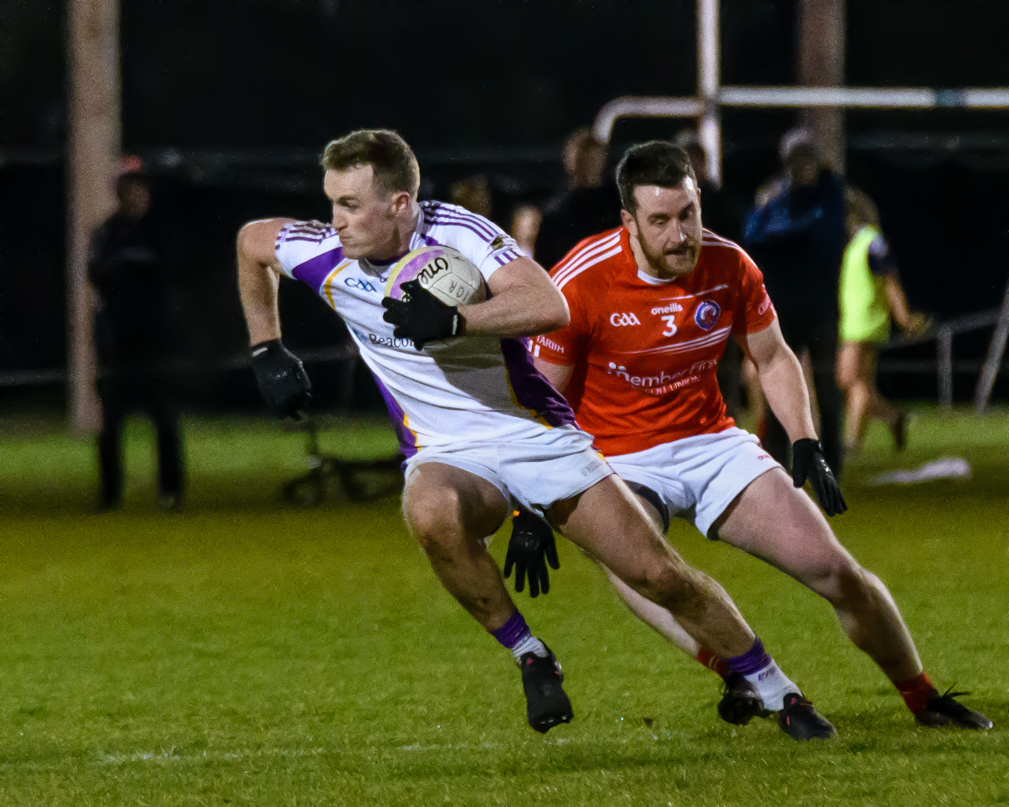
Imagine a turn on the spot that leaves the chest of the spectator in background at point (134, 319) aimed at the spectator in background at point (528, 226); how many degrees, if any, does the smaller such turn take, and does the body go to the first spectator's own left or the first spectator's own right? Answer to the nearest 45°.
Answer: approximately 45° to the first spectator's own left

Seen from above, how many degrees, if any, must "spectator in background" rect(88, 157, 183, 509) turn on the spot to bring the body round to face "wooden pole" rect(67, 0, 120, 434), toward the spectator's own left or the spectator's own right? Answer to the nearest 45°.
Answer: approximately 180°

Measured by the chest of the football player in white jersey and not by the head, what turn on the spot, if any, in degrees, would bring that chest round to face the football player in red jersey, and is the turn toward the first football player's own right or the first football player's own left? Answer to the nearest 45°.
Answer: approximately 180°

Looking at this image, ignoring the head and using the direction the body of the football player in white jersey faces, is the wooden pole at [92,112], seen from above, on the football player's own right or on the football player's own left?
on the football player's own right

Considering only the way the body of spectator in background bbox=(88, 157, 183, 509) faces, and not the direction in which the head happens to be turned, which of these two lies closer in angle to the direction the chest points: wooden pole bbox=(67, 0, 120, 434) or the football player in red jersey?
the football player in red jersey

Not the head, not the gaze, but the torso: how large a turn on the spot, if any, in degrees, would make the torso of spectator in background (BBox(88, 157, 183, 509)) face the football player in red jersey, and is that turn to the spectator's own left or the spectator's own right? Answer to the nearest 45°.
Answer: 0° — they already face them

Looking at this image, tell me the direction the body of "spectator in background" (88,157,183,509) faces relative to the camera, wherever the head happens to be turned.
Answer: toward the camera

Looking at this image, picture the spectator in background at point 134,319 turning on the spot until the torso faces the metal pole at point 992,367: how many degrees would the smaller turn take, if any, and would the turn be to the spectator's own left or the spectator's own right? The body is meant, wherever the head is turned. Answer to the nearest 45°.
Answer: approximately 135° to the spectator's own left

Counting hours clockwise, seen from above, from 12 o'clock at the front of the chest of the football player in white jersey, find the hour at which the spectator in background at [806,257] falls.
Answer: The spectator in background is roughly at 5 o'clock from the football player in white jersey.

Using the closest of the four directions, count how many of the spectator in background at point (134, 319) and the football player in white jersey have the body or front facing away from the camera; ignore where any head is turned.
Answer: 0

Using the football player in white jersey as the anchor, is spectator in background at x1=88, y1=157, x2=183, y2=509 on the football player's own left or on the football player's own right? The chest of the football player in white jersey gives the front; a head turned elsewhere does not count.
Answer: on the football player's own right
